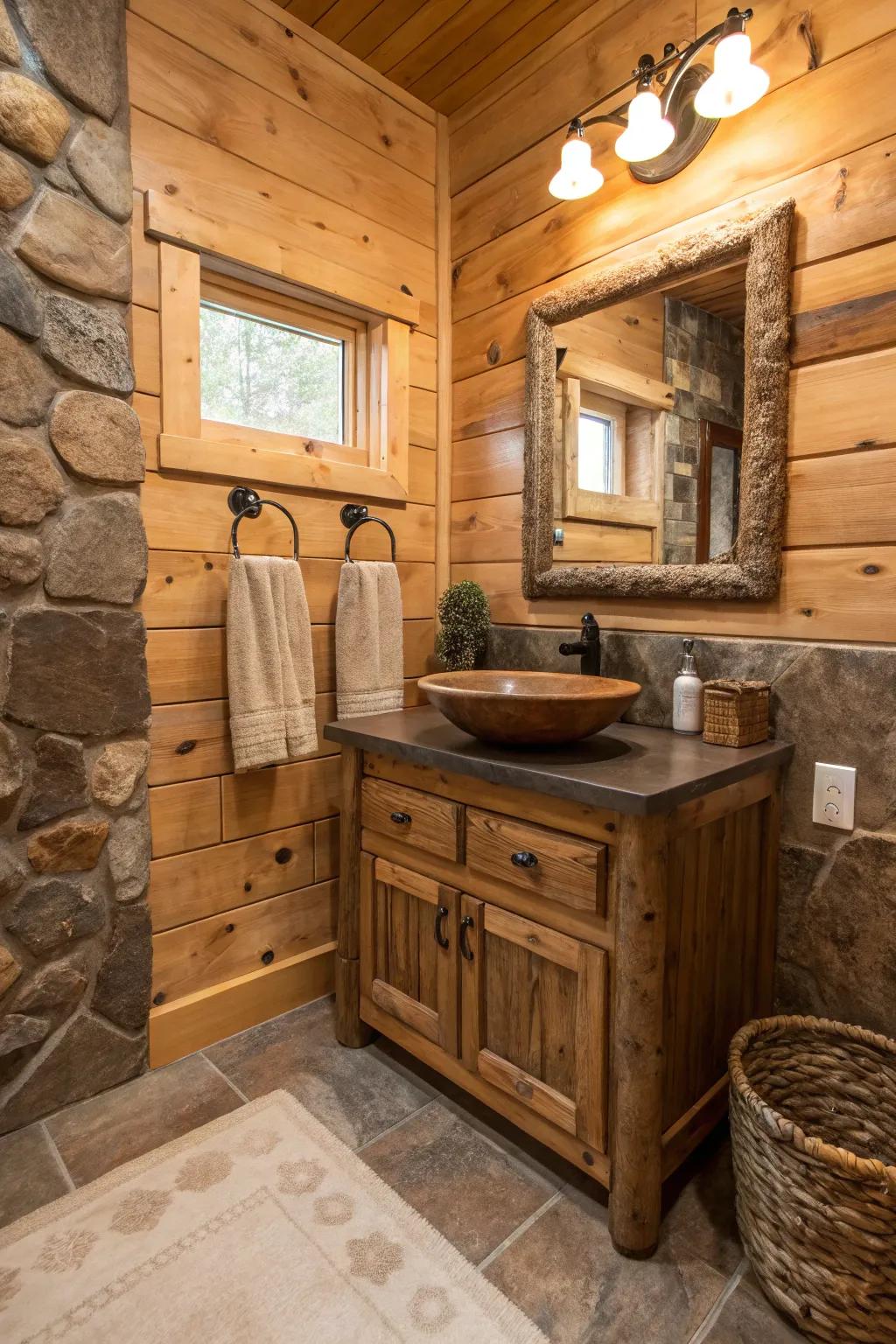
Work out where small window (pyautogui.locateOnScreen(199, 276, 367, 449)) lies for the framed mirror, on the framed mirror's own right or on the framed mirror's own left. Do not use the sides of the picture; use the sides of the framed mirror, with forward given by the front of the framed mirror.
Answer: on the framed mirror's own right

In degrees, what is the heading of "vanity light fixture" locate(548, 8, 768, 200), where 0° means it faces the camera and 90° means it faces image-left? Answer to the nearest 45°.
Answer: approximately 45°

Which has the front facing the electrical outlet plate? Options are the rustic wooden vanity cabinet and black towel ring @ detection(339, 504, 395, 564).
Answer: the black towel ring

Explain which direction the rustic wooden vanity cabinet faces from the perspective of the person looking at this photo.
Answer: facing the viewer and to the left of the viewer

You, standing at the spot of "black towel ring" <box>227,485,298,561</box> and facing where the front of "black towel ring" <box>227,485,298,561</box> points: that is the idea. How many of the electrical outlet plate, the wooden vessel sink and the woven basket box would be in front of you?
3

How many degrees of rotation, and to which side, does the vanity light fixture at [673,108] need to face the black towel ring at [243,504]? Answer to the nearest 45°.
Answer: approximately 45° to its right

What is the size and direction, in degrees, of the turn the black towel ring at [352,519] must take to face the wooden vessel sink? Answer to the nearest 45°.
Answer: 0° — it already faces it

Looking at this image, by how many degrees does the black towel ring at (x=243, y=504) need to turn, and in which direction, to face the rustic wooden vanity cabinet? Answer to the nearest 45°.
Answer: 0° — it already faces it
